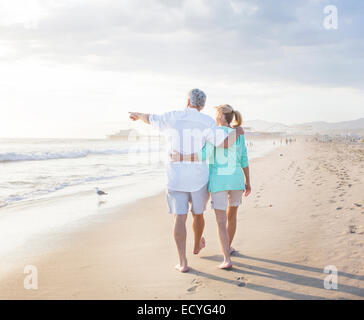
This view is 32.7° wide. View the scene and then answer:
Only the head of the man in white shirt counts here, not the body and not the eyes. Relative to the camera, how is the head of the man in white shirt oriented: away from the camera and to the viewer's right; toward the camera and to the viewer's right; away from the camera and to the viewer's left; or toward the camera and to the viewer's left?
away from the camera and to the viewer's left

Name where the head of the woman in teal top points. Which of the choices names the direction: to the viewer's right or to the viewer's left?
to the viewer's left

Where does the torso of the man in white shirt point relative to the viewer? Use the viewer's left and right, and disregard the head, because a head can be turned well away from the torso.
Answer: facing away from the viewer
